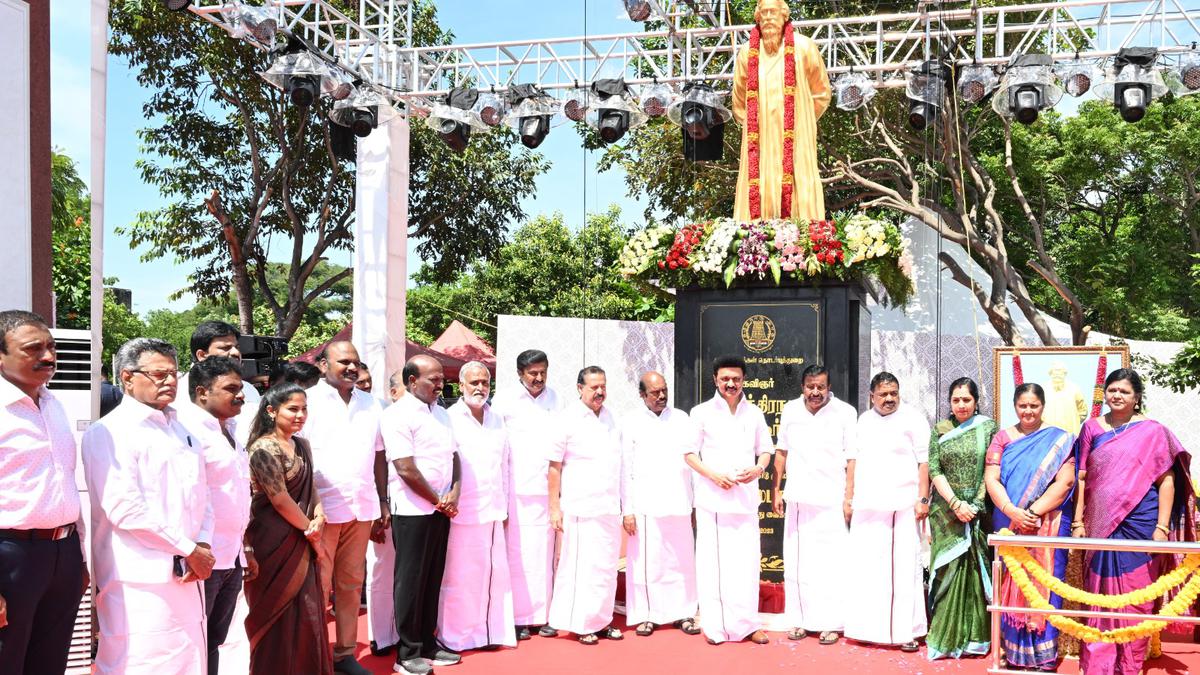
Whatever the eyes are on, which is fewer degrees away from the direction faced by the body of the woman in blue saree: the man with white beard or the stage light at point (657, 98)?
the man with white beard

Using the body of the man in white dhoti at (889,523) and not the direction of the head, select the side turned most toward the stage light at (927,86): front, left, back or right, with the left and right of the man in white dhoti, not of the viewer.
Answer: back

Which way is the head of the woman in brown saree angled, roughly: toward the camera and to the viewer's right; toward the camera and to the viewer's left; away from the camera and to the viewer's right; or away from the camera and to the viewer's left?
toward the camera and to the viewer's right

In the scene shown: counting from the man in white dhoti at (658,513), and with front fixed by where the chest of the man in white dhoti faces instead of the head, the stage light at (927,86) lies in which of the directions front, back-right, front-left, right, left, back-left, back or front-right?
back-left

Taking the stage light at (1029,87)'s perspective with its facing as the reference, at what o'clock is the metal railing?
The metal railing is roughly at 12 o'clock from the stage light.

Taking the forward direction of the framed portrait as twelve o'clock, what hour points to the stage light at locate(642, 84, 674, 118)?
The stage light is roughly at 3 o'clock from the framed portrait.

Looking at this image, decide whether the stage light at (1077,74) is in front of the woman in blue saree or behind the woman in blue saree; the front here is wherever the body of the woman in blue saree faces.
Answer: behind

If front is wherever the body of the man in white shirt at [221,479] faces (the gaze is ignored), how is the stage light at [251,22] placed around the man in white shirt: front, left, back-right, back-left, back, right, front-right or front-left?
back-left

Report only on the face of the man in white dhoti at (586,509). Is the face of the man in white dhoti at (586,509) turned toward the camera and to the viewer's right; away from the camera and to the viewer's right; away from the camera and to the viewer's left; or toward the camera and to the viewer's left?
toward the camera and to the viewer's right

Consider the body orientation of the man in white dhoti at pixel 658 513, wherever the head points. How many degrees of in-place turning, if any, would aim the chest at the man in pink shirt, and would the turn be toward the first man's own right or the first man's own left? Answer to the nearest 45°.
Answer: approximately 45° to the first man's own right

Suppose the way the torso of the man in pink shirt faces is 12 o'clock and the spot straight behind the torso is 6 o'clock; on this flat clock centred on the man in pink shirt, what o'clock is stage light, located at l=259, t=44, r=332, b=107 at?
The stage light is roughly at 8 o'clock from the man in pink shirt.

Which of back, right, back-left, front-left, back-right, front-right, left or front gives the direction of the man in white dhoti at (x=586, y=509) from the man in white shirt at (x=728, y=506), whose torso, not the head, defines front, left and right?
right

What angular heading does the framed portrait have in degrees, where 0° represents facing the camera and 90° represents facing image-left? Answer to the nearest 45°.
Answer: approximately 0°

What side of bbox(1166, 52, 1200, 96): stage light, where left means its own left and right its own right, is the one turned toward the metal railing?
front
